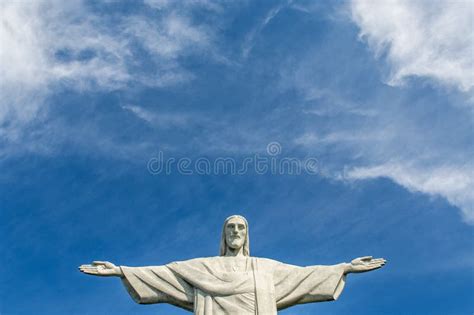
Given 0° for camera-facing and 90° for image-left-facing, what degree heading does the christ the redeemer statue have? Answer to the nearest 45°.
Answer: approximately 0°
